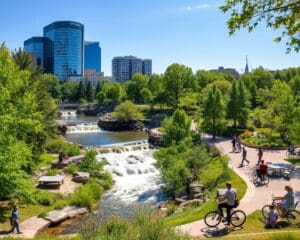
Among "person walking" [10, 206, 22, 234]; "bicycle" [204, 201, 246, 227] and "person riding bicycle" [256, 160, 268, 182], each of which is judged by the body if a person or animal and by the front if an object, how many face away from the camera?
1

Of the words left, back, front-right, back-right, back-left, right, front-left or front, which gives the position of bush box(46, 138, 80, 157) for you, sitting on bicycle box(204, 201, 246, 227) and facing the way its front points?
front-right

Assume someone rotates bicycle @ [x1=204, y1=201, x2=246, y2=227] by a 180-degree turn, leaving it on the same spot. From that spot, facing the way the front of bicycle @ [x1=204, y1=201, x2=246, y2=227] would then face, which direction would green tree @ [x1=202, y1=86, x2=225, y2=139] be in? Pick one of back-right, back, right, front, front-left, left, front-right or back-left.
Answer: left

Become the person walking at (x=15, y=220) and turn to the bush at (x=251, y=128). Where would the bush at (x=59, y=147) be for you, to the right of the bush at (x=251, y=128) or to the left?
left

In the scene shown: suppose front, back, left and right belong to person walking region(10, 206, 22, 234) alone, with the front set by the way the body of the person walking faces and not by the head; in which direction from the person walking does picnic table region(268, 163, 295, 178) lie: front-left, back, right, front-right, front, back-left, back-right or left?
front
